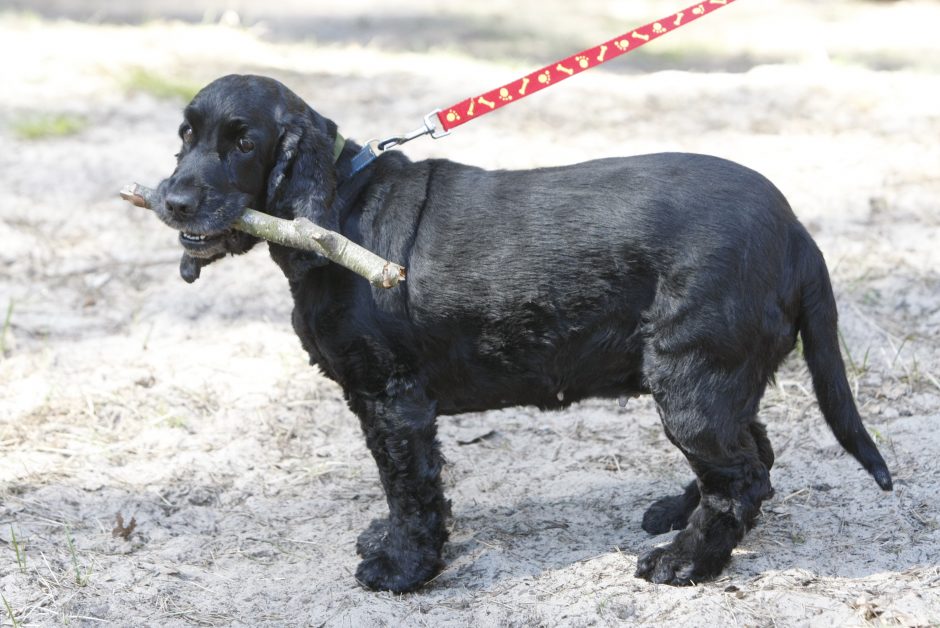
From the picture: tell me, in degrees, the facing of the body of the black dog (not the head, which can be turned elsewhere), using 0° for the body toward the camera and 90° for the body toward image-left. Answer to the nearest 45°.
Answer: approximately 90°

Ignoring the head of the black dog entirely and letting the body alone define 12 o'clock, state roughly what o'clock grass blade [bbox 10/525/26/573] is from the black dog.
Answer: The grass blade is roughly at 12 o'clock from the black dog.
